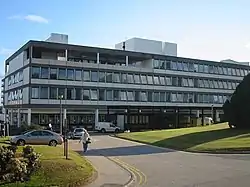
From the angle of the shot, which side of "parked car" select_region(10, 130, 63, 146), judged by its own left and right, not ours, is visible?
left

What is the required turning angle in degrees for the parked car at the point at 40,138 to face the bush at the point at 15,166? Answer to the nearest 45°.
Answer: approximately 90° to its left
